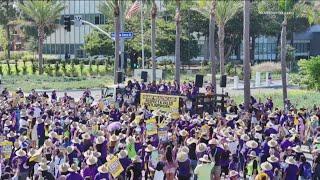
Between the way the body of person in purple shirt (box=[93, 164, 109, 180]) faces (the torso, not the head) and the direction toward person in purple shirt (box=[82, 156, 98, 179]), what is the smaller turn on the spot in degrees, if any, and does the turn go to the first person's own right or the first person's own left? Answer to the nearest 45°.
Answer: approximately 45° to the first person's own left

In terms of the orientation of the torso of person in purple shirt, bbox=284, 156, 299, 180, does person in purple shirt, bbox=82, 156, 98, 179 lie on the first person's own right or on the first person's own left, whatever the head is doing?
on the first person's own left

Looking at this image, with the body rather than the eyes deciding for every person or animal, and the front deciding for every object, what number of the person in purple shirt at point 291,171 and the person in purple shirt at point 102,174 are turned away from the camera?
2

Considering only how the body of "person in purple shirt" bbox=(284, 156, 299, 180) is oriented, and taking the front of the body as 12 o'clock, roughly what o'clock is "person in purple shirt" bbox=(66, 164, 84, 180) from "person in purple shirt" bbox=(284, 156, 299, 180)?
"person in purple shirt" bbox=(66, 164, 84, 180) is roughly at 8 o'clock from "person in purple shirt" bbox=(284, 156, 299, 180).

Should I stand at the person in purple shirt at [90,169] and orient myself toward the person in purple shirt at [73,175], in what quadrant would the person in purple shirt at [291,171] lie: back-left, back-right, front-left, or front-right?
back-left

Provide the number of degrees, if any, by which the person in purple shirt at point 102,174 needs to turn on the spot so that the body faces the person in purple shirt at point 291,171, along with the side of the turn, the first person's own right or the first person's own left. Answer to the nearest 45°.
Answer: approximately 90° to the first person's own right

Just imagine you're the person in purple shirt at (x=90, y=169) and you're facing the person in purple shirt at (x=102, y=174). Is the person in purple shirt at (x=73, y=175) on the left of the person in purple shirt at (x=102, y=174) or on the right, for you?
right

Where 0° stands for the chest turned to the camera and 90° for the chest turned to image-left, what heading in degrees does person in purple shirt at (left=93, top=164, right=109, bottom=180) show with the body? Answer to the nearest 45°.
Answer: approximately 180°

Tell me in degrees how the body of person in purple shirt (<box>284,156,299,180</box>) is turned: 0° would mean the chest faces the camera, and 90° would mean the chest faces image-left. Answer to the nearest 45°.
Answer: approximately 180°

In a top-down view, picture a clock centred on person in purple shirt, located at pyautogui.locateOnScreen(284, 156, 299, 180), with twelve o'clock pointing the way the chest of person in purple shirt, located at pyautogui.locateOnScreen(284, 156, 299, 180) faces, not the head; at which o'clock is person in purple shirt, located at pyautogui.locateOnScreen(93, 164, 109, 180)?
person in purple shirt, located at pyautogui.locateOnScreen(93, 164, 109, 180) is roughly at 8 o'clock from person in purple shirt, located at pyautogui.locateOnScreen(284, 156, 299, 180).
